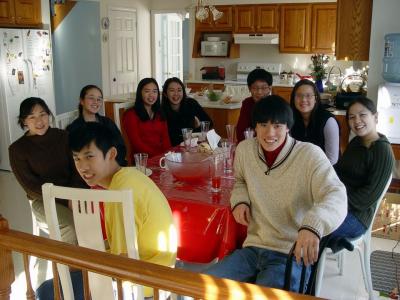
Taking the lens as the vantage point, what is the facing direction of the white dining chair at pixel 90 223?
facing away from the viewer and to the right of the viewer

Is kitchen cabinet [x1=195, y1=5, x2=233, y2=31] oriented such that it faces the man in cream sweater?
yes

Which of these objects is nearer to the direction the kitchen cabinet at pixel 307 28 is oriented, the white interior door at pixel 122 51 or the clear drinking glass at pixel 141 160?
the clear drinking glass

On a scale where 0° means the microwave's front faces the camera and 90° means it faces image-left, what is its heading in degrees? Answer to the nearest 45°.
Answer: approximately 0°

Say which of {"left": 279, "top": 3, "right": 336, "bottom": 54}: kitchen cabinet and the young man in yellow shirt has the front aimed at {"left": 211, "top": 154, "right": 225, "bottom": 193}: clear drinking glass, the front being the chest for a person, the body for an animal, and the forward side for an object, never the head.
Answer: the kitchen cabinet

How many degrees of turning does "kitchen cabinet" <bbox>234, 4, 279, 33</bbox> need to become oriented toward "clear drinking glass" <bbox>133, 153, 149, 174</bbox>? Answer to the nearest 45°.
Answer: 0° — it already faces it

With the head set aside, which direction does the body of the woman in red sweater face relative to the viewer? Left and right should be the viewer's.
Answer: facing the viewer and to the right of the viewer

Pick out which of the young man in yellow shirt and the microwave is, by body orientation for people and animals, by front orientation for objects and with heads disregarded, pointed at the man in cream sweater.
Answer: the microwave

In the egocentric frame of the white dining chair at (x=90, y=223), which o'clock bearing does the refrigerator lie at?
The refrigerator is roughly at 10 o'clock from the white dining chair.
